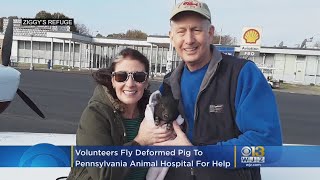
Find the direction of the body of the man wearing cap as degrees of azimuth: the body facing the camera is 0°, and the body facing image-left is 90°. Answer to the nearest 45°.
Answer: approximately 45°

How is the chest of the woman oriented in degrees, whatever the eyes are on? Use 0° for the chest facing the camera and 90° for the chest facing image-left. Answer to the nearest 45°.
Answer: approximately 315°
